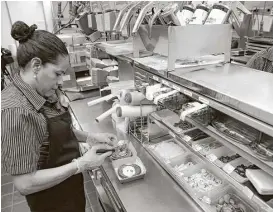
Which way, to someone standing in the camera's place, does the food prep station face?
facing the viewer and to the left of the viewer

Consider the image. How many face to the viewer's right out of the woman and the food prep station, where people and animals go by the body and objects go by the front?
1

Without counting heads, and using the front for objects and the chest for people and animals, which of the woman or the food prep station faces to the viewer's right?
the woman

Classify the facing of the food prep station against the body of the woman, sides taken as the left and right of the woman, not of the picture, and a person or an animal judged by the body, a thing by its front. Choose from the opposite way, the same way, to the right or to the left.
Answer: the opposite way

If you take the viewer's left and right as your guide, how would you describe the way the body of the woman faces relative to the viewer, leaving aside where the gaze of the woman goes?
facing to the right of the viewer

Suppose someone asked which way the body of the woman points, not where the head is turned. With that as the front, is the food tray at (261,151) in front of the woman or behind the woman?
in front

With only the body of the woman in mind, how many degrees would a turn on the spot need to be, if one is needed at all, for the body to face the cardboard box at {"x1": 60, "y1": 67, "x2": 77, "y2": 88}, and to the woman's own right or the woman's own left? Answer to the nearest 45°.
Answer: approximately 90° to the woman's own left

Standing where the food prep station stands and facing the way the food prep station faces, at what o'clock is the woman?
The woman is roughly at 1 o'clock from the food prep station.

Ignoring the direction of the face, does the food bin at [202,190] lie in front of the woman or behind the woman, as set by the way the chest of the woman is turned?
in front

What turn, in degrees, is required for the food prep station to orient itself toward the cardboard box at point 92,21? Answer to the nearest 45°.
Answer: approximately 90° to its right

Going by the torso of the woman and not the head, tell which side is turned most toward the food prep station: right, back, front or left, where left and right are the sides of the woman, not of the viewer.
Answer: front

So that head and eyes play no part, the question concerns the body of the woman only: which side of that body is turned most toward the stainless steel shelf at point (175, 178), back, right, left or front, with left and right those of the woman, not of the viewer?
front

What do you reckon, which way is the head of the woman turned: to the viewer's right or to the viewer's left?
to the viewer's right
